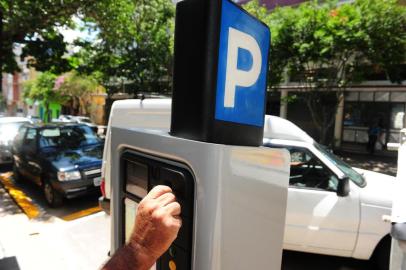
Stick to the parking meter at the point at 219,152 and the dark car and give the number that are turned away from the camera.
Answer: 0

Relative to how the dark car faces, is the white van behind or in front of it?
in front

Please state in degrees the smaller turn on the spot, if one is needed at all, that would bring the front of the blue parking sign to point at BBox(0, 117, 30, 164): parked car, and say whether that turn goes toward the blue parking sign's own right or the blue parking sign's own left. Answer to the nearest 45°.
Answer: approximately 180°

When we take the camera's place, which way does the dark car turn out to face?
facing the viewer and to the right of the viewer

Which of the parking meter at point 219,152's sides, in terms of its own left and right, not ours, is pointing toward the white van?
back

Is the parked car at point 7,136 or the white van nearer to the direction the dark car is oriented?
the white van

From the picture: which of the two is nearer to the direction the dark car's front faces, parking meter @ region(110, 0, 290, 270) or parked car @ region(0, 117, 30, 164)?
the parking meter

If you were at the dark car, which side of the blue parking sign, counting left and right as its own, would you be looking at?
back

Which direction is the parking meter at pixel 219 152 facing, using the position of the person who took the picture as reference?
facing the viewer and to the left of the viewer

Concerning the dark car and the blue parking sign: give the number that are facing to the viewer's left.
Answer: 0

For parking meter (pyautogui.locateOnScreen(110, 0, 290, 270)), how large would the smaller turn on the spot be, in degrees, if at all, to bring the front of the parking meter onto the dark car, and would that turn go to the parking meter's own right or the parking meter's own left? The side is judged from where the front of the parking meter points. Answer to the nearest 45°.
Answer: approximately 90° to the parking meter's own right
